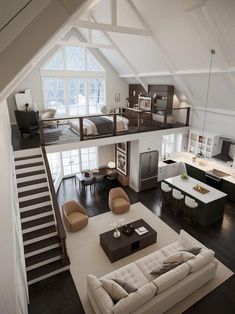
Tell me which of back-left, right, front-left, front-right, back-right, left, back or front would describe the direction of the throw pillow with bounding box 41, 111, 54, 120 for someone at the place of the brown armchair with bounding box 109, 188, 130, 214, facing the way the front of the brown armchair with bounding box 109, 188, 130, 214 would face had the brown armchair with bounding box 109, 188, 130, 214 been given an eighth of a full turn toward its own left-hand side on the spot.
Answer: back-left

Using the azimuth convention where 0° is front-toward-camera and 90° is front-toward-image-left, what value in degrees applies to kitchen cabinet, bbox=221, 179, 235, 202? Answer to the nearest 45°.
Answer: approximately 45°

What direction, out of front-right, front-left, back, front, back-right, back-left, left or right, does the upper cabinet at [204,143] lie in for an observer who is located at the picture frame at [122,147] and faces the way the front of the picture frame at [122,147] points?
back-left

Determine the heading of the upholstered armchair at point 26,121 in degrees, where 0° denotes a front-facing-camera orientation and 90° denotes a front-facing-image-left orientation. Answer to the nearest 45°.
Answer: approximately 315°

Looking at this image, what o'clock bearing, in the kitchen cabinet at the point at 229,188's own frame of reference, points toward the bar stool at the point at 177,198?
The bar stool is roughly at 12 o'clock from the kitchen cabinet.

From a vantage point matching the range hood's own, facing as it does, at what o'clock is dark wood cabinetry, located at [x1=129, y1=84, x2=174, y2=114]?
The dark wood cabinetry is roughly at 2 o'clock from the range hood.

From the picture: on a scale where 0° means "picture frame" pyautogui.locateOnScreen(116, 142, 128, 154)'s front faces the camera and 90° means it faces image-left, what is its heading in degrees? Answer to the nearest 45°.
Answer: approximately 45°

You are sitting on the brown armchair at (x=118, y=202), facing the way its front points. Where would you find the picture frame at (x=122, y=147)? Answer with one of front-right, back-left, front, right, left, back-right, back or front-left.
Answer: back-left

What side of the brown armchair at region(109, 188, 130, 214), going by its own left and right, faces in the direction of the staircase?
right
